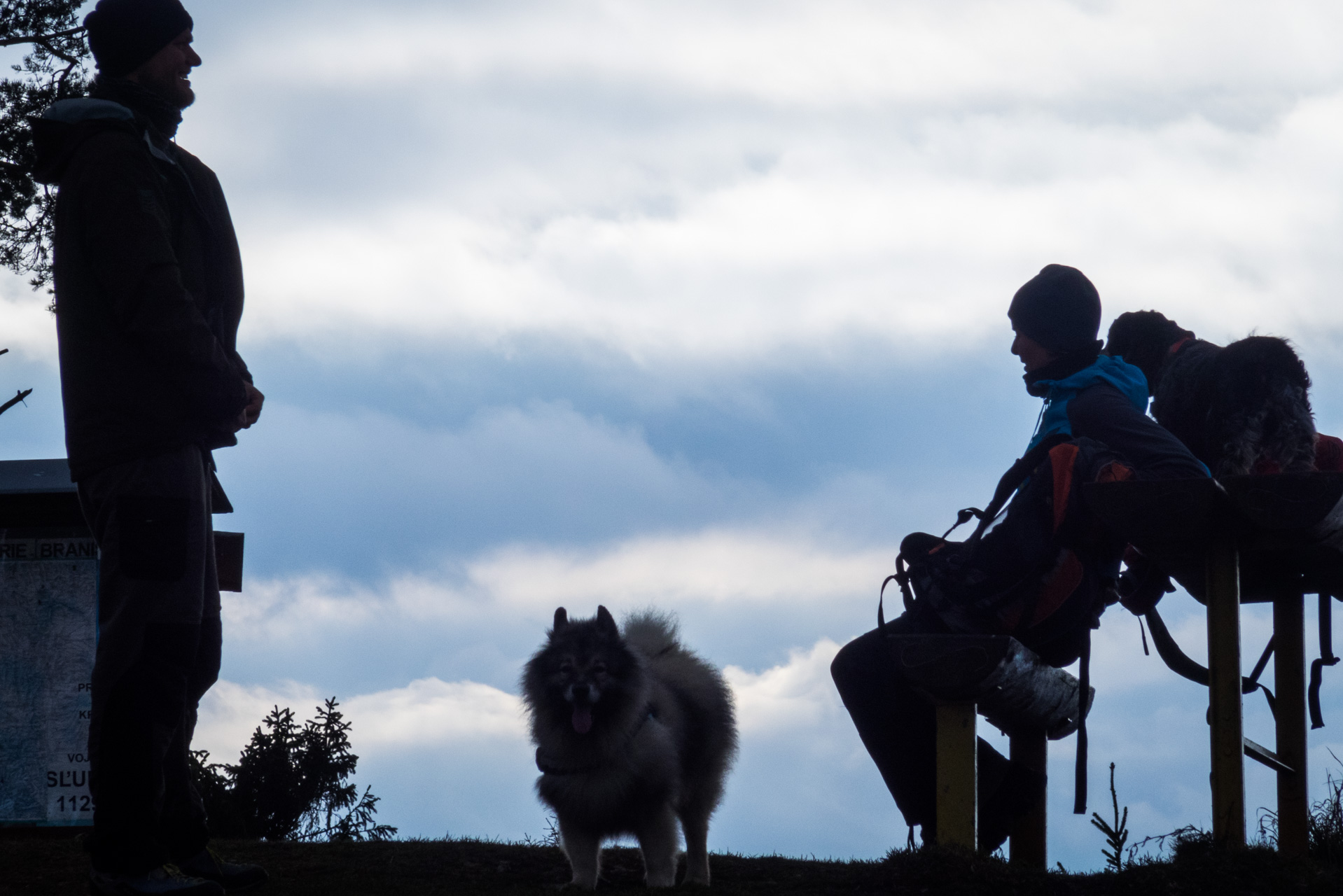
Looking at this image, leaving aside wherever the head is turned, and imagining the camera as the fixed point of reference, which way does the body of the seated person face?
to the viewer's left

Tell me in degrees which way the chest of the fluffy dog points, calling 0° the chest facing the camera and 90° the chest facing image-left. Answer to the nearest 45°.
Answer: approximately 45°

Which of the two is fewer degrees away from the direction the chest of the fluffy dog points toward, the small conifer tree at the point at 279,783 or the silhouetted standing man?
the silhouetted standing man

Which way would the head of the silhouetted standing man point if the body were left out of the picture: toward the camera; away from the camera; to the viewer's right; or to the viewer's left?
to the viewer's right

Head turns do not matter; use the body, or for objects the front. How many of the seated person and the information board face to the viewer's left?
1

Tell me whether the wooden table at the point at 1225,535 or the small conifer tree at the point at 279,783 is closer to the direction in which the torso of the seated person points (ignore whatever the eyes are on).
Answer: the small conifer tree

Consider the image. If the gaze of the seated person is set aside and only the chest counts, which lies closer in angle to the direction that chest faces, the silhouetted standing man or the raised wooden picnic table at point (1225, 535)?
the silhouetted standing man

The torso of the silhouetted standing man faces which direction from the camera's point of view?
to the viewer's right

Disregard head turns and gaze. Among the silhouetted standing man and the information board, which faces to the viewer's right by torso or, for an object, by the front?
the silhouetted standing man
